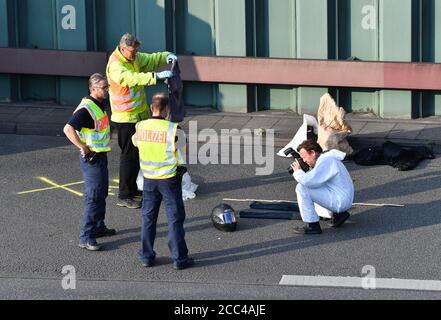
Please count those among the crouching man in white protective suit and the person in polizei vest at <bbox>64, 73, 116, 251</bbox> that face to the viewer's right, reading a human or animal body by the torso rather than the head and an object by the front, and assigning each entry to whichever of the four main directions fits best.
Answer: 1

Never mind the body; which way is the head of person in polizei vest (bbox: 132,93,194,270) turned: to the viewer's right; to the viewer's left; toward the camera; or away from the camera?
away from the camera

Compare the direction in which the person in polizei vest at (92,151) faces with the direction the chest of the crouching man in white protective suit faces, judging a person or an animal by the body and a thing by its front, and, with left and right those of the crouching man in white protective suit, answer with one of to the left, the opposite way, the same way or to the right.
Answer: the opposite way

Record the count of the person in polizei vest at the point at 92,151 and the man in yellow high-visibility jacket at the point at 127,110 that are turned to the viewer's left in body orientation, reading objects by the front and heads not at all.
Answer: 0

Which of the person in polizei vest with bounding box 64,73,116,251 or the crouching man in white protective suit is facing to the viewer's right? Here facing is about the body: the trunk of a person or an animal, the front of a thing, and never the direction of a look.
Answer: the person in polizei vest

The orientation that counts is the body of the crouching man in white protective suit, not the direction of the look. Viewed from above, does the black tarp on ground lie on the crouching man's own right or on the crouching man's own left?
on the crouching man's own right

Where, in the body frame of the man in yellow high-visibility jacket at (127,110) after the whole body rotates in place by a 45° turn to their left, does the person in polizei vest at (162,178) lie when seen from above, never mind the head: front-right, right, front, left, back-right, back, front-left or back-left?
right

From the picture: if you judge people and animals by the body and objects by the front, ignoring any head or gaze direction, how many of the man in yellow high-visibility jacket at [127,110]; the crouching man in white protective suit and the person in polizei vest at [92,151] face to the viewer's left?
1

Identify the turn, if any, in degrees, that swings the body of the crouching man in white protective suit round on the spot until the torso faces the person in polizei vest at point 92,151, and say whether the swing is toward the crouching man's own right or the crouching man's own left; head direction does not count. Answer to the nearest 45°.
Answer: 0° — they already face them

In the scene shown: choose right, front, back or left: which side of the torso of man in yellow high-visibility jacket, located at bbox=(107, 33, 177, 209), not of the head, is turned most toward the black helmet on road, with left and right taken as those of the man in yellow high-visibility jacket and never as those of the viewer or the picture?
front

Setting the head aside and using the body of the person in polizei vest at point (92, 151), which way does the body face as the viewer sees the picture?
to the viewer's right

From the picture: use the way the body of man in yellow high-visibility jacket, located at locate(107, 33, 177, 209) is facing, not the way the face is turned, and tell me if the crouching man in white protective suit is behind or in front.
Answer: in front

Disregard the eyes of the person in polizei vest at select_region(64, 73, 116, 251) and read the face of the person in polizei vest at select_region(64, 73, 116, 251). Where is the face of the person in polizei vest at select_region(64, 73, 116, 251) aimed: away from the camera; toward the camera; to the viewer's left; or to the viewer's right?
to the viewer's right

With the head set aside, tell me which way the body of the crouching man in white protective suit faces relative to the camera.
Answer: to the viewer's left

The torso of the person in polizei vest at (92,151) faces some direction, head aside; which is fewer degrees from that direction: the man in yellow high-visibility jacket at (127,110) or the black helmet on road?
the black helmet on road
